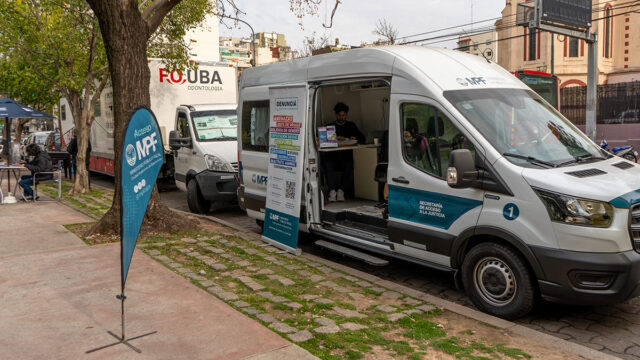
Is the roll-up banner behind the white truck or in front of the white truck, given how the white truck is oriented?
in front

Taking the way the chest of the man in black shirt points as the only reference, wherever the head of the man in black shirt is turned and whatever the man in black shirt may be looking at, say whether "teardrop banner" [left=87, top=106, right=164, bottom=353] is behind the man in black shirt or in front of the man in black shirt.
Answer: in front

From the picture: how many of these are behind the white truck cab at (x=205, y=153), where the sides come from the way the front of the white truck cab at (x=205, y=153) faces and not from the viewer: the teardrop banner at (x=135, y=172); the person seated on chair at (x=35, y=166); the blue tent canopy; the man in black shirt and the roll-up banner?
2

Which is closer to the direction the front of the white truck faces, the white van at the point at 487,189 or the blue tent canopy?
the white van

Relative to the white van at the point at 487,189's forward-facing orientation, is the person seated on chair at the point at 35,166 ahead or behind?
behind

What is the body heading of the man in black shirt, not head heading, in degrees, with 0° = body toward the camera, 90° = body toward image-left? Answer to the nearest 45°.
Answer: approximately 0°
